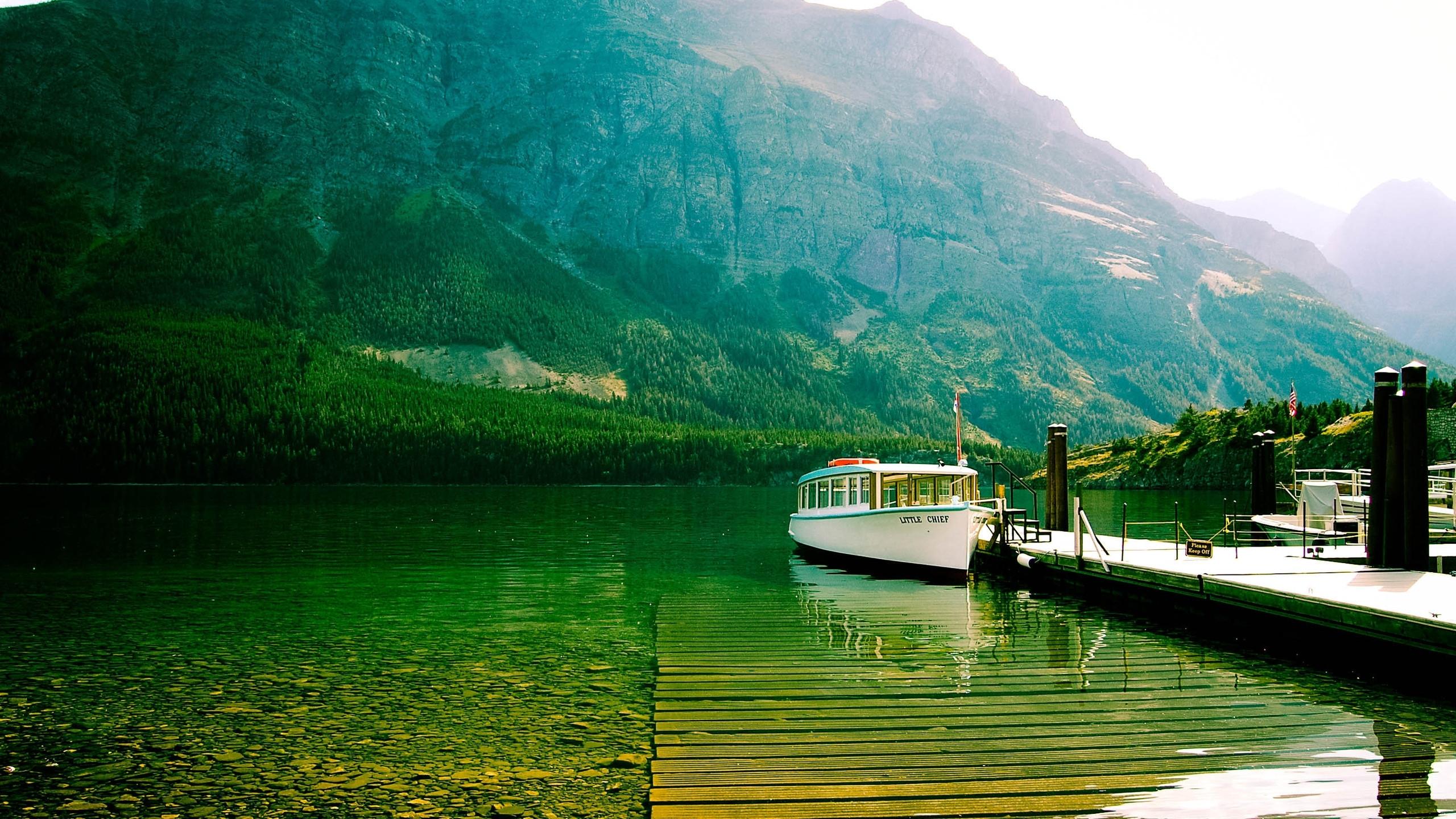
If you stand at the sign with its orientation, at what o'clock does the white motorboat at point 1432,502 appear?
The white motorboat is roughly at 7 o'clock from the sign.

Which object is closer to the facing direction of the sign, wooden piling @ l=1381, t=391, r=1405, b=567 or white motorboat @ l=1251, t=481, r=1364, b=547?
the wooden piling

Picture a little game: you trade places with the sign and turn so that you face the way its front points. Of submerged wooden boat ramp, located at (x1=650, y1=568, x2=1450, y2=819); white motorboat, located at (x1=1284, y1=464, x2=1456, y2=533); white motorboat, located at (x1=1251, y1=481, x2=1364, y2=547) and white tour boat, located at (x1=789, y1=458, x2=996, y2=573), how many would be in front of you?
1

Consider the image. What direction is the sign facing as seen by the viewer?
toward the camera

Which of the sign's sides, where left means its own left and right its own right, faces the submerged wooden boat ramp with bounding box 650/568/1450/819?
front

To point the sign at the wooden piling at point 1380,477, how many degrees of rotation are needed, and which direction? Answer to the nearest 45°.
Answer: approximately 45° to its left

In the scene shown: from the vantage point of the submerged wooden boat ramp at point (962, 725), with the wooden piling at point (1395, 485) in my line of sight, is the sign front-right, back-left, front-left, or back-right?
front-left
